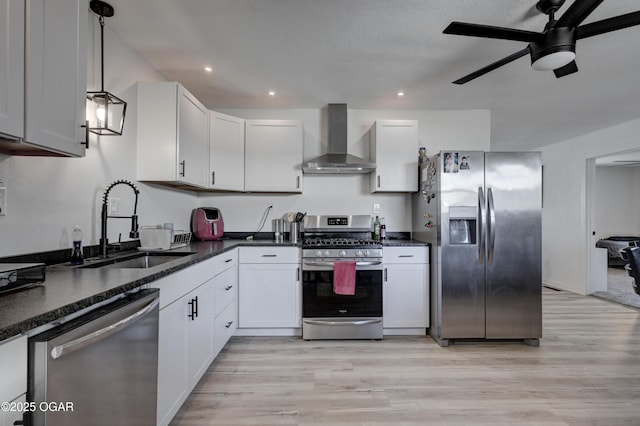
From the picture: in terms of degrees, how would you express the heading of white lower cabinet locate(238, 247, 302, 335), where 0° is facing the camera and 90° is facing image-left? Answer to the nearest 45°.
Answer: approximately 0°

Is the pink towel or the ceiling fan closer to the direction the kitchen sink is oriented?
the ceiling fan

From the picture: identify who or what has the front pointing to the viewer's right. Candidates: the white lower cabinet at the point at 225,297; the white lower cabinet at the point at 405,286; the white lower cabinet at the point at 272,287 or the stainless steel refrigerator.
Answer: the white lower cabinet at the point at 225,297

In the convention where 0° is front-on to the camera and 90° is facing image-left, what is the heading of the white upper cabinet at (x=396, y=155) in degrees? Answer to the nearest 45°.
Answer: approximately 0°

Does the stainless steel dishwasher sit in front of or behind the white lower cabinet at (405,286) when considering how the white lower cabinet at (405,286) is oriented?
in front

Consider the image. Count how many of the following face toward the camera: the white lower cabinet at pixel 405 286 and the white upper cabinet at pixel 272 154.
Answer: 2

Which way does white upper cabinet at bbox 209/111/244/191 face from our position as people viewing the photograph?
facing the viewer and to the right of the viewer

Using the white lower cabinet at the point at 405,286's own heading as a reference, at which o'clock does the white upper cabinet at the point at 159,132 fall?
The white upper cabinet is roughly at 2 o'clock from the white lower cabinet.

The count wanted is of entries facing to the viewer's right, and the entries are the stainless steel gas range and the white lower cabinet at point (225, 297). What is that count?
1

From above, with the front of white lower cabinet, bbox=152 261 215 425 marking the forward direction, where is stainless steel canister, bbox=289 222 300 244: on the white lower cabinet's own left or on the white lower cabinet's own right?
on the white lower cabinet's own left

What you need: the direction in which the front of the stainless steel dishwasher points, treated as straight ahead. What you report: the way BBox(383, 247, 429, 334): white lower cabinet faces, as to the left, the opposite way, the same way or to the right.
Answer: to the right

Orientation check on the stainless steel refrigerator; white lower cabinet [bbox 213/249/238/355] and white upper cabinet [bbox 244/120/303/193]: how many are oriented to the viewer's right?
1

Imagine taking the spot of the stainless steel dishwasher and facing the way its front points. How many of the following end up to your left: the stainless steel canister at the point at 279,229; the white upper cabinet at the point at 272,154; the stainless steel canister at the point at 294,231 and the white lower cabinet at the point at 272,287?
4
